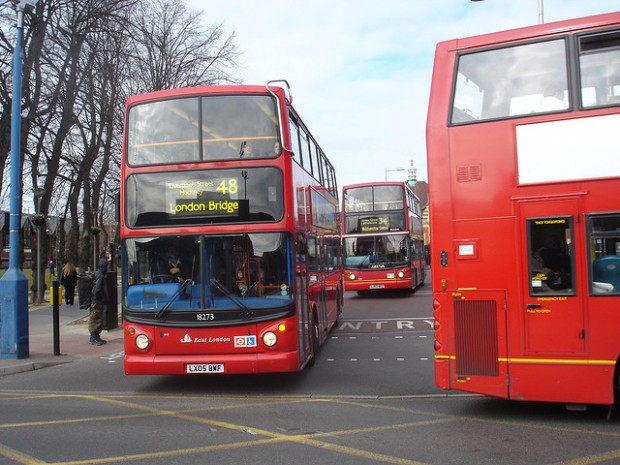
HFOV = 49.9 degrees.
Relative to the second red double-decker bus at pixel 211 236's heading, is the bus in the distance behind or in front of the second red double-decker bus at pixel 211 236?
behind

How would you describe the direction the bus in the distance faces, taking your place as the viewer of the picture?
facing the viewer

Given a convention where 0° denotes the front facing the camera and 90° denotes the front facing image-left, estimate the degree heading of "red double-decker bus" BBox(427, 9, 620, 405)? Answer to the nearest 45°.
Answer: approximately 270°

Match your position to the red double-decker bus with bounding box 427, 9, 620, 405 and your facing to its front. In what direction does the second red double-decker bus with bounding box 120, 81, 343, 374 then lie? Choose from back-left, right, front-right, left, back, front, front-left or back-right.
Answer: back

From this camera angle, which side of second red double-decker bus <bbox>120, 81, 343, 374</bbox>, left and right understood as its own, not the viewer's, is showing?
front

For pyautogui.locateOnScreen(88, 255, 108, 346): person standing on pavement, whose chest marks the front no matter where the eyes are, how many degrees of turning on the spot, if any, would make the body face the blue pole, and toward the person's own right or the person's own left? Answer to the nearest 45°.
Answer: approximately 135° to the person's own right

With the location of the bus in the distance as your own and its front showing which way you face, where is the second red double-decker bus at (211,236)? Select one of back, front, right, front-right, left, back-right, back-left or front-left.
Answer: front

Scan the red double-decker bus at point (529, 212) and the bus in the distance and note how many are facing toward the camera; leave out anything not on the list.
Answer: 1
